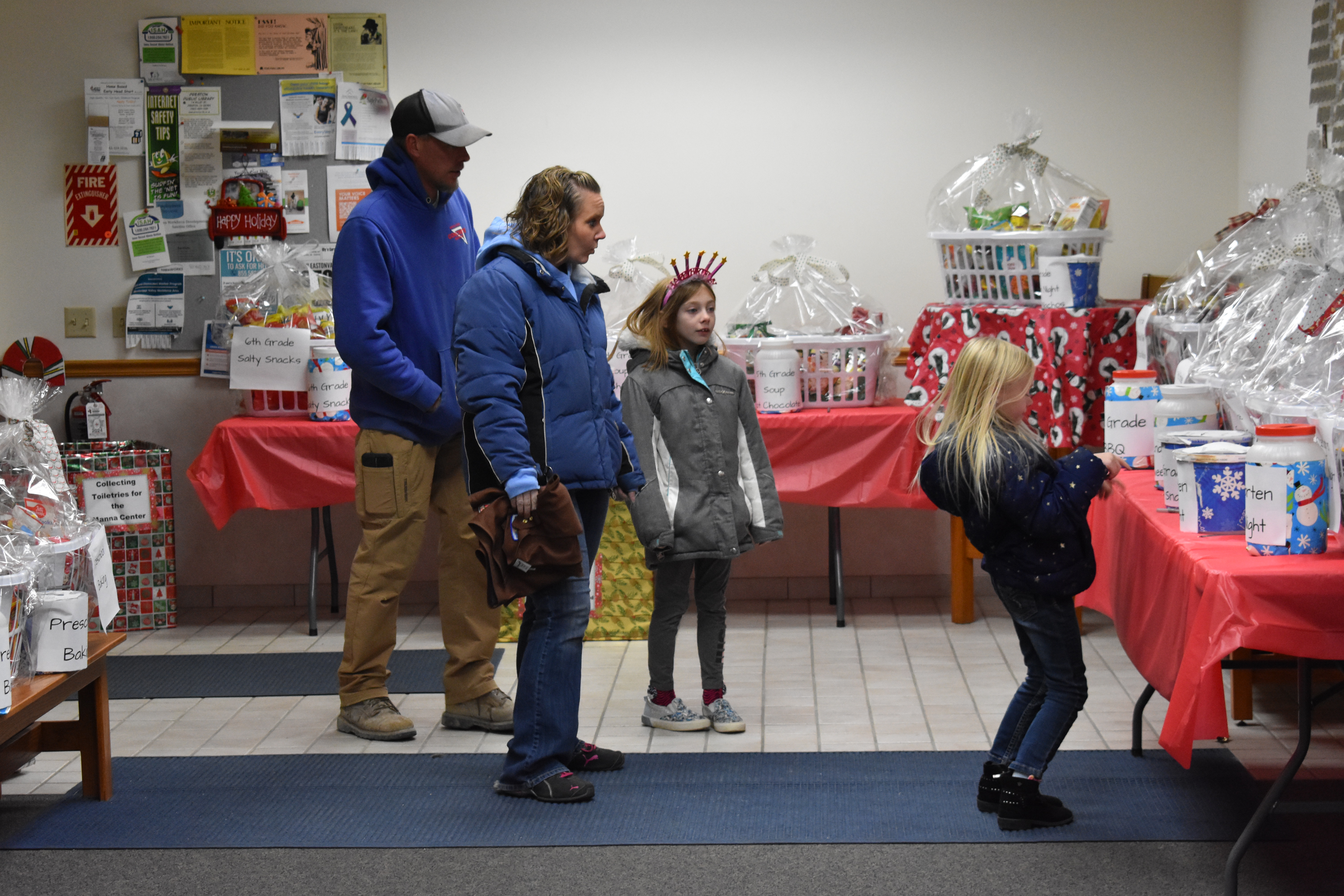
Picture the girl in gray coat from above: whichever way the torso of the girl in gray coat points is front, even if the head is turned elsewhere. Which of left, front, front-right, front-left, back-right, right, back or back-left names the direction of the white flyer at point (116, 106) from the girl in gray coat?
back

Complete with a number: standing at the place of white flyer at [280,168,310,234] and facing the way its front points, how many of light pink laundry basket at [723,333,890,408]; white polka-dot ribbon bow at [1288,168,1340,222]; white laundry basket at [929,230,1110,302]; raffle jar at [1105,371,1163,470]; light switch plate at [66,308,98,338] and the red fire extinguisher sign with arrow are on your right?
2

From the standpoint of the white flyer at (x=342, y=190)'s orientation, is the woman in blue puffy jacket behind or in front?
in front

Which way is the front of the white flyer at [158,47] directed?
toward the camera

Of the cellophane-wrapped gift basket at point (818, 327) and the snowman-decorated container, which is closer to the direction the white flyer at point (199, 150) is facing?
the snowman-decorated container

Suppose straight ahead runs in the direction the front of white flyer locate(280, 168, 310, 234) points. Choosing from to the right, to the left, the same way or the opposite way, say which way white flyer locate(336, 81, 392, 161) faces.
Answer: the same way

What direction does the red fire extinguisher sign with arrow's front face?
toward the camera

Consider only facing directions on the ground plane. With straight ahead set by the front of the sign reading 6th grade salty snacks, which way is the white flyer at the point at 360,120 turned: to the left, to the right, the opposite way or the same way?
the same way

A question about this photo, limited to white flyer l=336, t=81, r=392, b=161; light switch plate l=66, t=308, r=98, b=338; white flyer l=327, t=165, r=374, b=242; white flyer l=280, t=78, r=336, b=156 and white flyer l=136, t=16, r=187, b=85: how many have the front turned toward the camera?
5

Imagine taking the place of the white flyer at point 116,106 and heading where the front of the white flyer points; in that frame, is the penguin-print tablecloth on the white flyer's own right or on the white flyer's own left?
on the white flyer's own left

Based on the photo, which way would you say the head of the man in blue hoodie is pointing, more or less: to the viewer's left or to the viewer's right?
to the viewer's right

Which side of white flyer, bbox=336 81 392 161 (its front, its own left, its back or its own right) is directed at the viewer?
front

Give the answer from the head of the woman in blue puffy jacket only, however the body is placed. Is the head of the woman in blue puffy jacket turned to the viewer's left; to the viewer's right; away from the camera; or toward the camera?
to the viewer's right

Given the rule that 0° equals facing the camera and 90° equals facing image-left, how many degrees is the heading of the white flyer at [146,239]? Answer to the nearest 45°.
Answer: approximately 0°

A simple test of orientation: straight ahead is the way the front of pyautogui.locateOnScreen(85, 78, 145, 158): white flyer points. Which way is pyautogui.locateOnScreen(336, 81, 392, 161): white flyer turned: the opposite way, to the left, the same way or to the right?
the same way
